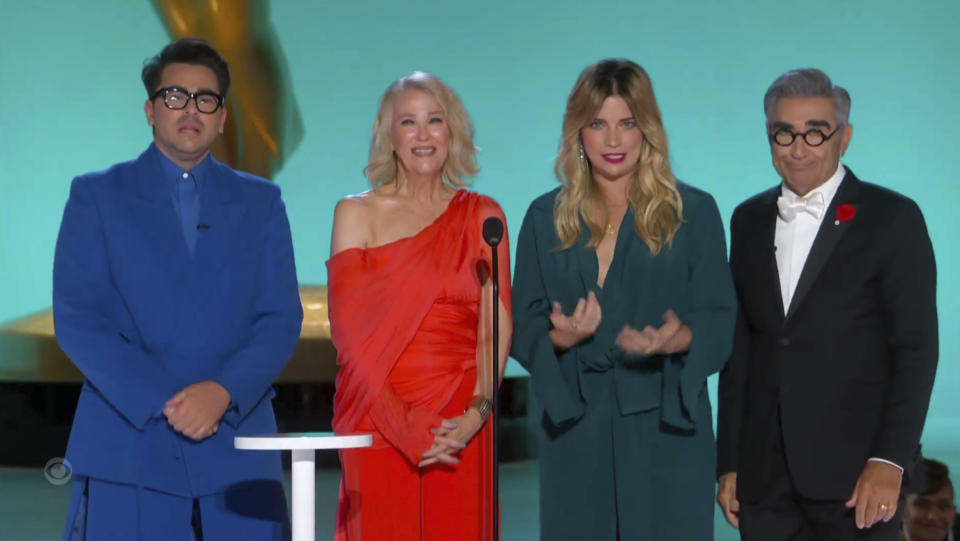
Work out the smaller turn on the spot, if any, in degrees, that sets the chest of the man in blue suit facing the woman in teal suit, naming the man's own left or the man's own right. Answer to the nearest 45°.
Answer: approximately 90° to the man's own left

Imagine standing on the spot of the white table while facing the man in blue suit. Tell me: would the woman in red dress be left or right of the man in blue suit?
right

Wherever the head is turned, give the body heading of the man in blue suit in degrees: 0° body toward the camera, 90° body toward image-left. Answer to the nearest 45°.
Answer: approximately 0°

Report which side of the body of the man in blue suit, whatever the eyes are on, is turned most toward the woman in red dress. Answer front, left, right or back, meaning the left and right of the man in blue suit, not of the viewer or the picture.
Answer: left

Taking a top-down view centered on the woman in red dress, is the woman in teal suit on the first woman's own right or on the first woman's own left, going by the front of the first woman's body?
on the first woman's own left

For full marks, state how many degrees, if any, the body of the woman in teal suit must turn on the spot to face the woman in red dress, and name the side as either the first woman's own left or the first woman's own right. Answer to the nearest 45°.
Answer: approximately 90° to the first woman's own right

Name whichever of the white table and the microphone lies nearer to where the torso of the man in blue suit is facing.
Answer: the white table
